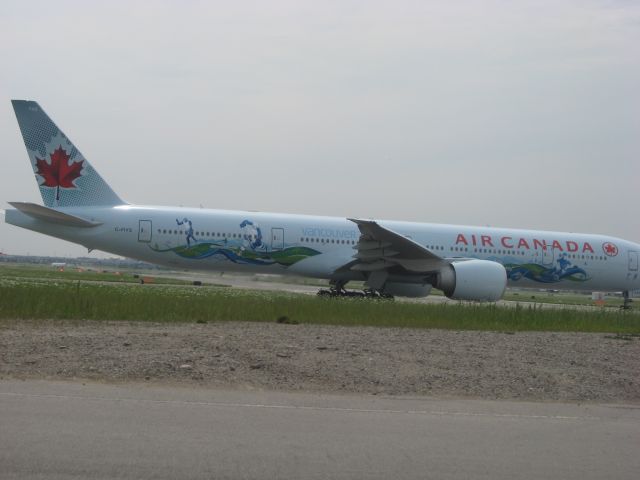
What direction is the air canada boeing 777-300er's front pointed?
to the viewer's right
